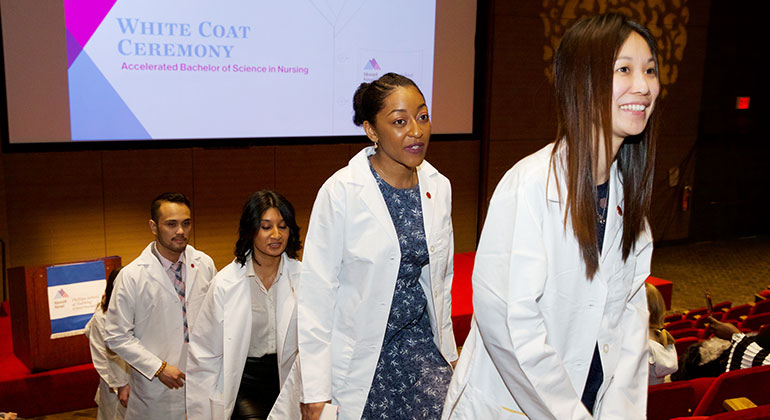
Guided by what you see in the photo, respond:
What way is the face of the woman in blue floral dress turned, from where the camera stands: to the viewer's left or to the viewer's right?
to the viewer's right

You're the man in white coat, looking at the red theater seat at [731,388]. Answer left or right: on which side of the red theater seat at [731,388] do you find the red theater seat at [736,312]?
left

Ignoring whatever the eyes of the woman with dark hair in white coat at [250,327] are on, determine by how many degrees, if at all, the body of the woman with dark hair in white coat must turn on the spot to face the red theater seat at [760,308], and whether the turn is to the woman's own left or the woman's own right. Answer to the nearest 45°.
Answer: approximately 45° to the woman's own left

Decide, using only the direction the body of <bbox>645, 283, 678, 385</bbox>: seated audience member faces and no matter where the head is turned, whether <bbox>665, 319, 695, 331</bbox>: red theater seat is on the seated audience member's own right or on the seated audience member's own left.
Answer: on the seated audience member's own right

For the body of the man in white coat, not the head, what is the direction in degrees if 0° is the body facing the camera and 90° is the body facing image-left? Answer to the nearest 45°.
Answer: approximately 315°

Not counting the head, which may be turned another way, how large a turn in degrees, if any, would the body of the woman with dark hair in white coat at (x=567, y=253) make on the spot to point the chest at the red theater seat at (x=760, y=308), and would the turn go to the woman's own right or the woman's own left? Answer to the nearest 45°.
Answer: approximately 135° to the woman's own left
